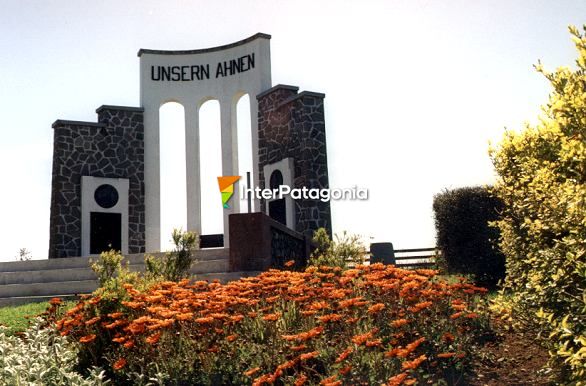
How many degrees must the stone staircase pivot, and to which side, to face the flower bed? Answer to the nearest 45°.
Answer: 0° — it already faces it

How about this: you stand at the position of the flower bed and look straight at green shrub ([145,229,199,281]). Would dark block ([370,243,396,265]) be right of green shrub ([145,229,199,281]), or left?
right

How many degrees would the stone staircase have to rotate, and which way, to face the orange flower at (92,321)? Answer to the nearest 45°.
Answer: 0° — it already faces it

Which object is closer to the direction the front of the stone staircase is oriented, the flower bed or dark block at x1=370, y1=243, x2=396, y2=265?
the flower bed

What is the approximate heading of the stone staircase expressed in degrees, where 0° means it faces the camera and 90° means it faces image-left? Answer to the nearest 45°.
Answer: approximately 0°

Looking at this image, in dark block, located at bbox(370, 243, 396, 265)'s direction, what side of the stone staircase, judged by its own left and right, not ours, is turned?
left

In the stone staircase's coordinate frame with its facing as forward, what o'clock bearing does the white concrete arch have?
The white concrete arch is roughly at 7 o'clock from the stone staircase.

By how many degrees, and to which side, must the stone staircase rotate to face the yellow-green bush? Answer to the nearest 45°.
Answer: approximately 45° to its left
